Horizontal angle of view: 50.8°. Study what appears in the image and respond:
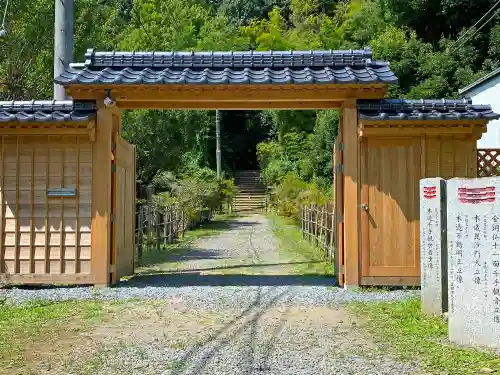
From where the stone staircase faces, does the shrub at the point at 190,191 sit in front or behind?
in front

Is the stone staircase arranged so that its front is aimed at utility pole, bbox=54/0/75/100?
yes

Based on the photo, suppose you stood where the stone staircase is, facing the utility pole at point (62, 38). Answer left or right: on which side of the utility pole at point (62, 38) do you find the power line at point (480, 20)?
left

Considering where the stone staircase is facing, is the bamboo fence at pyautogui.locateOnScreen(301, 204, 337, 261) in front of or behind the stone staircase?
in front

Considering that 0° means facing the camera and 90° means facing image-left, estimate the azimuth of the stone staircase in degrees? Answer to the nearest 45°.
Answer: approximately 0°

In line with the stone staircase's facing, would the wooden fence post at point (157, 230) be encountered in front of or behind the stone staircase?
in front

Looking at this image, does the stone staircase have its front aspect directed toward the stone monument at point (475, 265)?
yes

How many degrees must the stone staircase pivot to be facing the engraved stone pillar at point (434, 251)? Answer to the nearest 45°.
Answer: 0° — it already faces it
